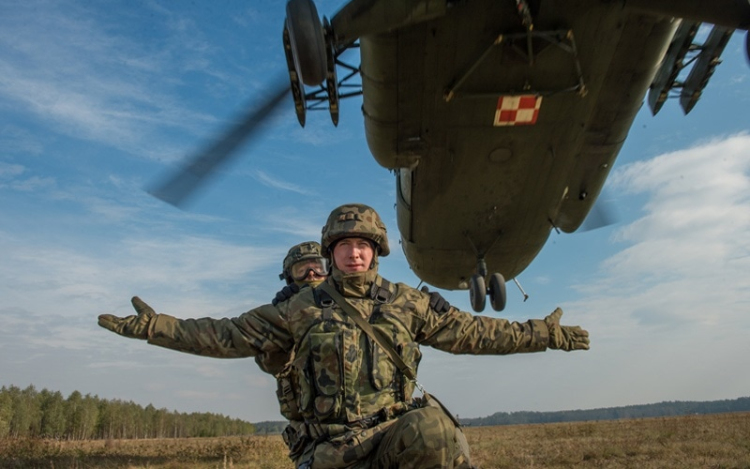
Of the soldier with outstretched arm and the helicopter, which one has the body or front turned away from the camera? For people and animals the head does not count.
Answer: the helicopter

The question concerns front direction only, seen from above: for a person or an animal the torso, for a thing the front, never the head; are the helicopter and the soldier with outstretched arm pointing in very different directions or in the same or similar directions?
very different directions

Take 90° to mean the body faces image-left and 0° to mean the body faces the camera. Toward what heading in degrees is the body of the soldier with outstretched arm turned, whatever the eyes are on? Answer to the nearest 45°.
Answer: approximately 0°

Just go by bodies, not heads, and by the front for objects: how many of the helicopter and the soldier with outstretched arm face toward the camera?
1

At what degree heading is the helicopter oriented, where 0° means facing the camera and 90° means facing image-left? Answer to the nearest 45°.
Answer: approximately 180°
